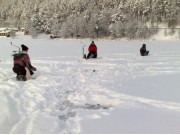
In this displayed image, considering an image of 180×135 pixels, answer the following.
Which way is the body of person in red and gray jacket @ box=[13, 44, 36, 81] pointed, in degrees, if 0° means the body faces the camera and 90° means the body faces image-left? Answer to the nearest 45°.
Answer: approximately 225°
